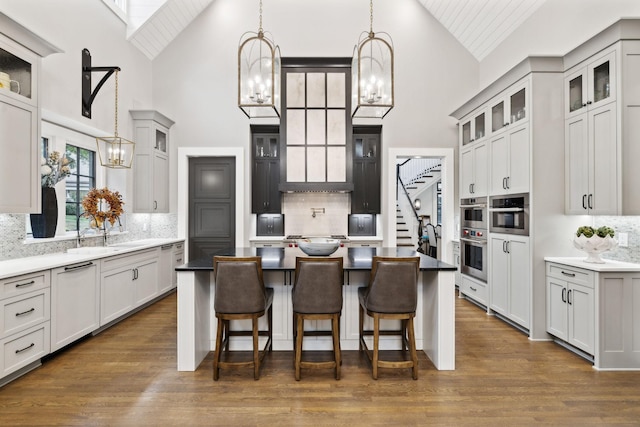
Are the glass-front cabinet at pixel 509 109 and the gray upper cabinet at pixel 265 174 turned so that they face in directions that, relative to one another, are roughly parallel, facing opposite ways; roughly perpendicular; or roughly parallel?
roughly perpendicular

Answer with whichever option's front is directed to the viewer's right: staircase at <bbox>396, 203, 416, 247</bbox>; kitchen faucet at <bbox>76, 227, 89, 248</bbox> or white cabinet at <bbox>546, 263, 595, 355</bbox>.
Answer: the kitchen faucet

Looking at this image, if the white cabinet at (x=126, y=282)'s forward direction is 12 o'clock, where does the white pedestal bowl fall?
The white pedestal bowl is roughly at 12 o'clock from the white cabinet.

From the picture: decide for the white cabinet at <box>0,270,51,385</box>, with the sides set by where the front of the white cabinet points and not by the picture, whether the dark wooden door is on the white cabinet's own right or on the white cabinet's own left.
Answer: on the white cabinet's own left

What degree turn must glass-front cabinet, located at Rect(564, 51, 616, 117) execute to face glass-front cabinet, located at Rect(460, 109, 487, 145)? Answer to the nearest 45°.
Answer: approximately 90° to its right

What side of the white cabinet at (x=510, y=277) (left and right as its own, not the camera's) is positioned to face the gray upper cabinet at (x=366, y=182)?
right

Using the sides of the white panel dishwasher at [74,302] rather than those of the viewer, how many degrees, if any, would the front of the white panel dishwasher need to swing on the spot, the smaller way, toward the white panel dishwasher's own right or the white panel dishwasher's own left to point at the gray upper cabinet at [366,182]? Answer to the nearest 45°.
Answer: approximately 45° to the white panel dishwasher's own left

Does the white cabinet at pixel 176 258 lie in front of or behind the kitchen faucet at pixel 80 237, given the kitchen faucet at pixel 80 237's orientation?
in front

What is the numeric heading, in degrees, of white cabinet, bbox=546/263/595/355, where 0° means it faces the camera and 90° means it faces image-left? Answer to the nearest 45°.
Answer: approximately 45°

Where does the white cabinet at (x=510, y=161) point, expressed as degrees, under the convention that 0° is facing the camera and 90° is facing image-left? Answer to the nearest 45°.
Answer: approximately 45°

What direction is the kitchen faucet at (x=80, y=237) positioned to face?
to the viewer's right

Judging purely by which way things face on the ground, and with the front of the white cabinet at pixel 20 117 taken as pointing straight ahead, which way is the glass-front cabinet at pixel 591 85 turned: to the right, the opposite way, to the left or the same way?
the opposite way
